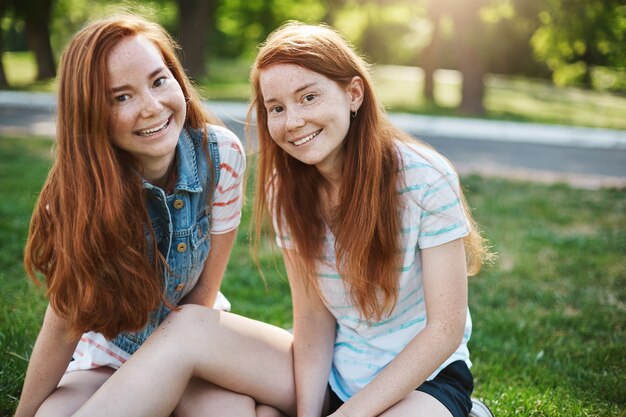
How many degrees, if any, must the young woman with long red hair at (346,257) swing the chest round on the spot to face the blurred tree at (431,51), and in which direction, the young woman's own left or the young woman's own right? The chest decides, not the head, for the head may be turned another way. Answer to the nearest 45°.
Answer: approximately 135° to the young woman's own right

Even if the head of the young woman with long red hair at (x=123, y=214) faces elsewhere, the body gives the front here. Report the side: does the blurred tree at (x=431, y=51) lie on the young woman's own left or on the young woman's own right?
on the young woman's own left

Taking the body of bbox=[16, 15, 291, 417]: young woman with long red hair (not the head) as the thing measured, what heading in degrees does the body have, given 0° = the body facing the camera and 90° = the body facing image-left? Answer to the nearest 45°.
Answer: approximately 315°

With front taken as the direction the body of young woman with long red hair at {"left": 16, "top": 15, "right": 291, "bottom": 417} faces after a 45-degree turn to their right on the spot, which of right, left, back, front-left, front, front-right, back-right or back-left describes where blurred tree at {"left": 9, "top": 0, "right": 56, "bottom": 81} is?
back

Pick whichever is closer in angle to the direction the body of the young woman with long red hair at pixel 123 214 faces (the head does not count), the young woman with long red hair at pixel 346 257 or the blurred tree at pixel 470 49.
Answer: the young woman with long red hair

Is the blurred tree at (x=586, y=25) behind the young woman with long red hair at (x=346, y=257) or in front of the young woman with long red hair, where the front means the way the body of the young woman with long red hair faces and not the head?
behind

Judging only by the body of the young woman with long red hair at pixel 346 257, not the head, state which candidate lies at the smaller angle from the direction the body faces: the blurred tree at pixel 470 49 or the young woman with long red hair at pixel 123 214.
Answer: the young woman with long red hair

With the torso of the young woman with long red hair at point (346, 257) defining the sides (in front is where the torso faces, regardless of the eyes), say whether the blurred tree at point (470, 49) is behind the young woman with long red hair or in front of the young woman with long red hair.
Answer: behind

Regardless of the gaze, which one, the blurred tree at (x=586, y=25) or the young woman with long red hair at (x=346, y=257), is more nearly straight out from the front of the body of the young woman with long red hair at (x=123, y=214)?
the young woman with long red hair
